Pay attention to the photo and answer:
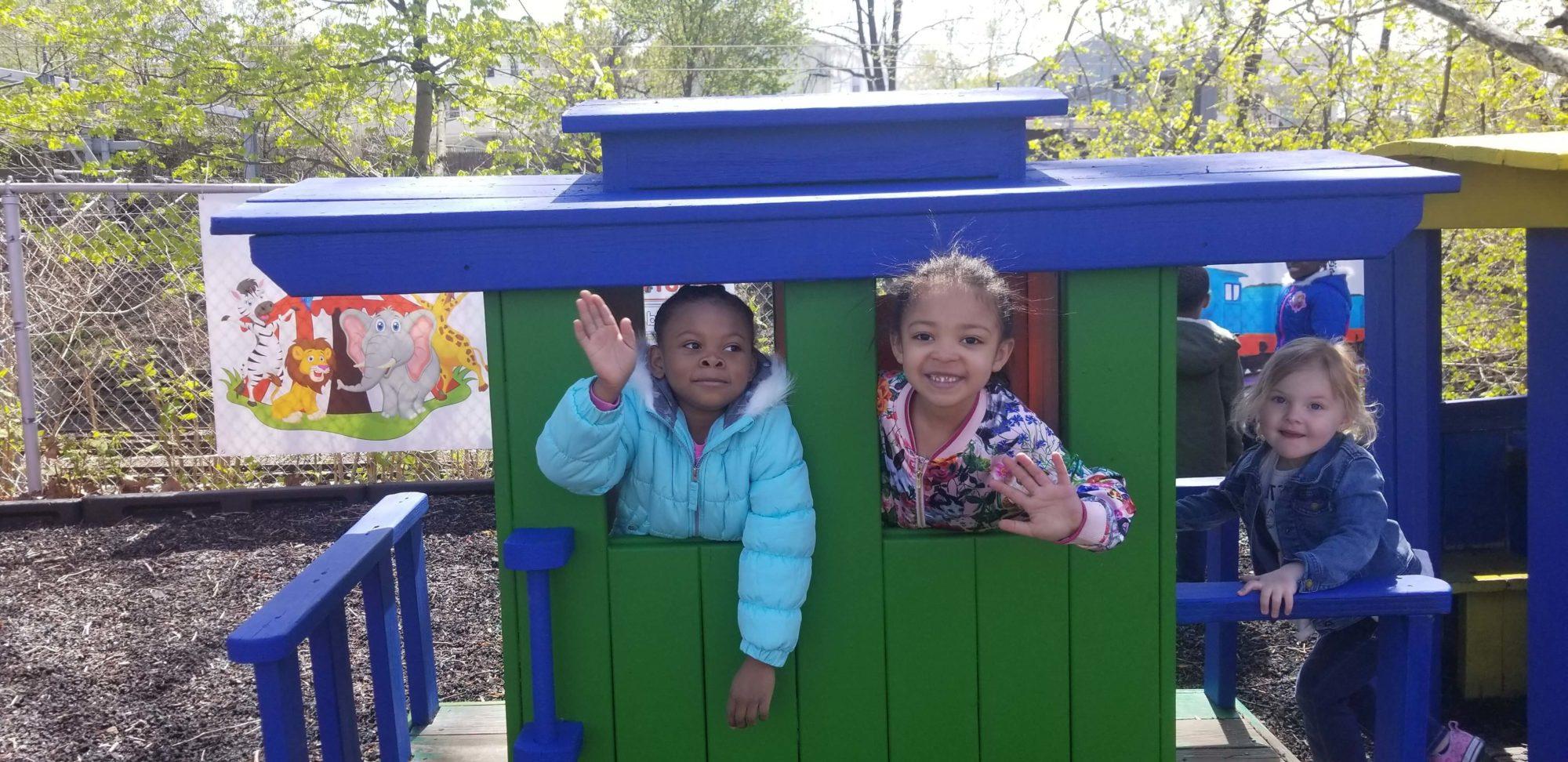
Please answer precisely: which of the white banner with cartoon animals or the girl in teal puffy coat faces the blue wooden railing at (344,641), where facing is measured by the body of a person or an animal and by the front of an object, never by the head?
the white banner with cartoon animals

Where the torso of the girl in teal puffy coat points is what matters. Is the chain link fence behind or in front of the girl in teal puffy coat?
behind

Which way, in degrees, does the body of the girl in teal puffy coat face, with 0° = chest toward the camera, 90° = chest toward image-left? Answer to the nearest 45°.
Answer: approximately 0°

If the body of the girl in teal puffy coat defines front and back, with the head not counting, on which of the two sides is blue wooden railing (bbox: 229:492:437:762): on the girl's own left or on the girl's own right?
on the girl's own right

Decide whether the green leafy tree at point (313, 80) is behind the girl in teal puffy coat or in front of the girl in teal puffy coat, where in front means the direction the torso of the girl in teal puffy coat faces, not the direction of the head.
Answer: behind

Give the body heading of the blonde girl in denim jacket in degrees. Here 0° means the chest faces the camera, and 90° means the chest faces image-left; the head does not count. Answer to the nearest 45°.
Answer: approximately 45°

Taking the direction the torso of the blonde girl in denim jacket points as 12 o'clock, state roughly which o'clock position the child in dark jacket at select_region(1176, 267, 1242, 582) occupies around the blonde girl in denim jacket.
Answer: The child in dark jacket is roughly at 4 o'clock from the blonde girl in denim jacket.
